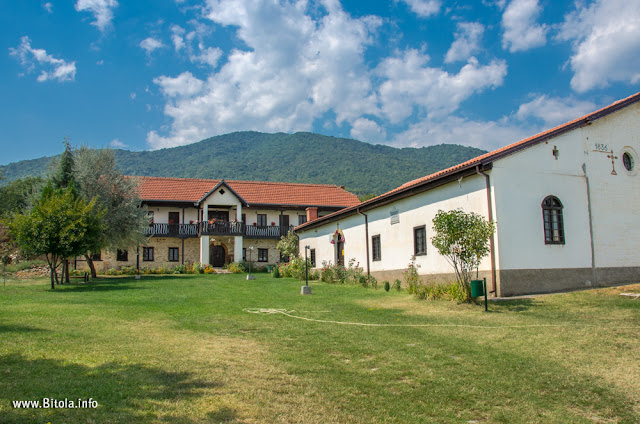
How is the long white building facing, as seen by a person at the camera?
facing the viewer and to the left of the viewer

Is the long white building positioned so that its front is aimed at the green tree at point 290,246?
no

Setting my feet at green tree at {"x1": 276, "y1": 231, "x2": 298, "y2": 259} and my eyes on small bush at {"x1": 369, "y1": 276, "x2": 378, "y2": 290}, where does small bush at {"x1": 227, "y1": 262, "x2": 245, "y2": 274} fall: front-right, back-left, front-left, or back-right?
back-right

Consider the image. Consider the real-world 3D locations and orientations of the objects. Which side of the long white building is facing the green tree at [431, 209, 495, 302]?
front

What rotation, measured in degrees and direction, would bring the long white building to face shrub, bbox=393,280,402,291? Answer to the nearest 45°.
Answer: approximately 45° to its right

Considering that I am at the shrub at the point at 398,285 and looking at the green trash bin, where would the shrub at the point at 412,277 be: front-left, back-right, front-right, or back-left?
front-left

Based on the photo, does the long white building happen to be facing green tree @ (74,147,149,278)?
no

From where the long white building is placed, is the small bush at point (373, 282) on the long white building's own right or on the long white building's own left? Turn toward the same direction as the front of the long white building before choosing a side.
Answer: on the long white building's own right

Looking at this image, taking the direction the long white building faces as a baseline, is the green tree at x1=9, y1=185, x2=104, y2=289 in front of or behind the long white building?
in front

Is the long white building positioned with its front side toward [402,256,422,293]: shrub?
no

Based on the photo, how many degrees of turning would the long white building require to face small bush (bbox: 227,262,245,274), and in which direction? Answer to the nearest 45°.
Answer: approximately 90° to its right

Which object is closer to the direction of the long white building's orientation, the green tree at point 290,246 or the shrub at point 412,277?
the shrub
